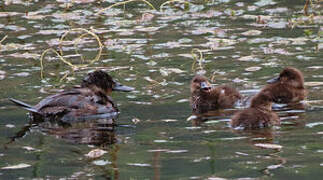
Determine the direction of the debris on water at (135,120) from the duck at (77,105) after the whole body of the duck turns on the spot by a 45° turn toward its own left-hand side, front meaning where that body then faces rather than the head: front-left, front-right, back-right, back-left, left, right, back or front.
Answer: right

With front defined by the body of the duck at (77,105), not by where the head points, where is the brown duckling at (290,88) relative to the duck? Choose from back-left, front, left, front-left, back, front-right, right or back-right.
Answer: front

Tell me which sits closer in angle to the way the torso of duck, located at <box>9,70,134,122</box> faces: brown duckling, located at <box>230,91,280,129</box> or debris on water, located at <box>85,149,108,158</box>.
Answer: the brown duckling

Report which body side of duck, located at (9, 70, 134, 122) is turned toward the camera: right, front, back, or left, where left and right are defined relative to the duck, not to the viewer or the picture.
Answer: right

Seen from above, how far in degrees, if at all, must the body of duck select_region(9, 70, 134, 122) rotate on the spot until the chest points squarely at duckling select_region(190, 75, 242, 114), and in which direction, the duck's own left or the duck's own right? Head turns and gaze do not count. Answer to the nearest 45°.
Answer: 0° — it already faces it

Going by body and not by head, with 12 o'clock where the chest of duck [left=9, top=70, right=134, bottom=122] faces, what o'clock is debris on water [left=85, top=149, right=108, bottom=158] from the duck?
The debris on water is roughly at 3 o'clock from the duck.

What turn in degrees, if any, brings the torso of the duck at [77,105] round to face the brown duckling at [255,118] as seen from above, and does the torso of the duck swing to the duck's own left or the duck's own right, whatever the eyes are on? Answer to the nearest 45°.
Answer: approximately 45° to the duck's own right

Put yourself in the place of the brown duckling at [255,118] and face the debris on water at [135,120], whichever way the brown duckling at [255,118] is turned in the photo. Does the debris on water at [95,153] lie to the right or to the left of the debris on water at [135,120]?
left
